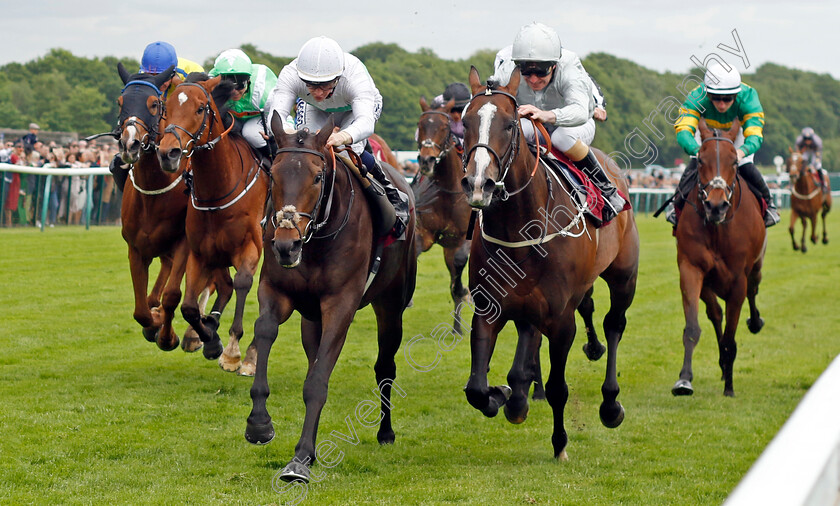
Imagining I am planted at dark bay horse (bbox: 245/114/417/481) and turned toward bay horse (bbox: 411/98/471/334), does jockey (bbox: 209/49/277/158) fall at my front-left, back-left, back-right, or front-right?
front-left

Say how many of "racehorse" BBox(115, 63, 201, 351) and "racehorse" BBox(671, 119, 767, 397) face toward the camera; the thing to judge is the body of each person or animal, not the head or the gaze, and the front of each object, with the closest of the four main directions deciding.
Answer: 2

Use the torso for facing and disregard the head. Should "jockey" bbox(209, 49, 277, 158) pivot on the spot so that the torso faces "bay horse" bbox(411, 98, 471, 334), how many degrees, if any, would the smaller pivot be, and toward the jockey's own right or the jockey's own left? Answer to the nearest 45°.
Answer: approximately 180°

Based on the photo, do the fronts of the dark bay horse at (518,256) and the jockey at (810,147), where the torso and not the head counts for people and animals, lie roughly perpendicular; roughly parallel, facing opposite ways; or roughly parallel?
roughly parallel

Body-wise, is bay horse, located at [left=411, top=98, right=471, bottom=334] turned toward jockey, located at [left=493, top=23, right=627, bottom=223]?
yes

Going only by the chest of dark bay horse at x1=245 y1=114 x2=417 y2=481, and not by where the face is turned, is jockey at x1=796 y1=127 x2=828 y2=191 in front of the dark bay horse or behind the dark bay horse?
behind

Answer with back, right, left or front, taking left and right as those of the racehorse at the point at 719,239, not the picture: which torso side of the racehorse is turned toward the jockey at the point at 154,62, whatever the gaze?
right

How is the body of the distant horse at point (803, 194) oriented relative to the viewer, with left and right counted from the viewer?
facing the viewer and to the left of the viewer

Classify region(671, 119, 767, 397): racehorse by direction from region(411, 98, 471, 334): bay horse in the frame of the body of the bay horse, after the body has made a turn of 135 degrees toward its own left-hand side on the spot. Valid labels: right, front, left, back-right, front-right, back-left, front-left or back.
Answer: right

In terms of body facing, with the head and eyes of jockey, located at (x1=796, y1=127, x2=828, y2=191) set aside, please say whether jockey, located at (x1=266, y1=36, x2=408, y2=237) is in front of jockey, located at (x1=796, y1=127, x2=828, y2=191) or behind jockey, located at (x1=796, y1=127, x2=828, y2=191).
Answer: in front

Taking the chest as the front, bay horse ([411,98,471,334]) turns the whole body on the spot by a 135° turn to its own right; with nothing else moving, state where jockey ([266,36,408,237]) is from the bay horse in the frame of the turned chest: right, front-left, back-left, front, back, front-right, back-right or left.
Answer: back-left

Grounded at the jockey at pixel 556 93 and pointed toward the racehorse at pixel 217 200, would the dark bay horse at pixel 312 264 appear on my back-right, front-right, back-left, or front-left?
front-left

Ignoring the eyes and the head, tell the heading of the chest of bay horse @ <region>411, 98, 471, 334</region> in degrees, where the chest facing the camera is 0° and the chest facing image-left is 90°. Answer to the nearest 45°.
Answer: approximately 0°

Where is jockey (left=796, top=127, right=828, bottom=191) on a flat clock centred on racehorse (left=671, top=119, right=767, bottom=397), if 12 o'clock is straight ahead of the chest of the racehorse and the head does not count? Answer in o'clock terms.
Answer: The jockey is roughly at 6 o'clock from the racehorse.

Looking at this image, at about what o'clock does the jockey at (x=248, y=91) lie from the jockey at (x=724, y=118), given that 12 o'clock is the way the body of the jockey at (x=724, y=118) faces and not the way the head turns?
the jockey at (x=248, y=91) is roughly at 2 o'clock from the jockey at (x=724, y=118).

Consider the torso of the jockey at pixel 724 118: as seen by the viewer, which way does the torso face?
toward the camera

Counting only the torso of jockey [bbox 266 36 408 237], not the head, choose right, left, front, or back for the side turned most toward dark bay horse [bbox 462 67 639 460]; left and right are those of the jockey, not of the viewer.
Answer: left

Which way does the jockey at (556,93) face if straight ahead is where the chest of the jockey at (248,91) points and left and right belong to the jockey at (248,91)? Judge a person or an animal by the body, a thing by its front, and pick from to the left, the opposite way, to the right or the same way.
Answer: the same way

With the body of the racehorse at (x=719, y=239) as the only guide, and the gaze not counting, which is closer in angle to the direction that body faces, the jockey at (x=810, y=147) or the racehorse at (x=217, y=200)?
the racehorse

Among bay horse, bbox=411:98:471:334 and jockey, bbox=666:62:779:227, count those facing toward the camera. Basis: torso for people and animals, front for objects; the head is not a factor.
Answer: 2

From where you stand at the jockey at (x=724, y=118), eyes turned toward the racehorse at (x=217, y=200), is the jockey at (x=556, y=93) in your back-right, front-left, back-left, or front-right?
front-left

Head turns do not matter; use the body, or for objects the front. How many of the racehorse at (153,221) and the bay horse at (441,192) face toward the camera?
2
